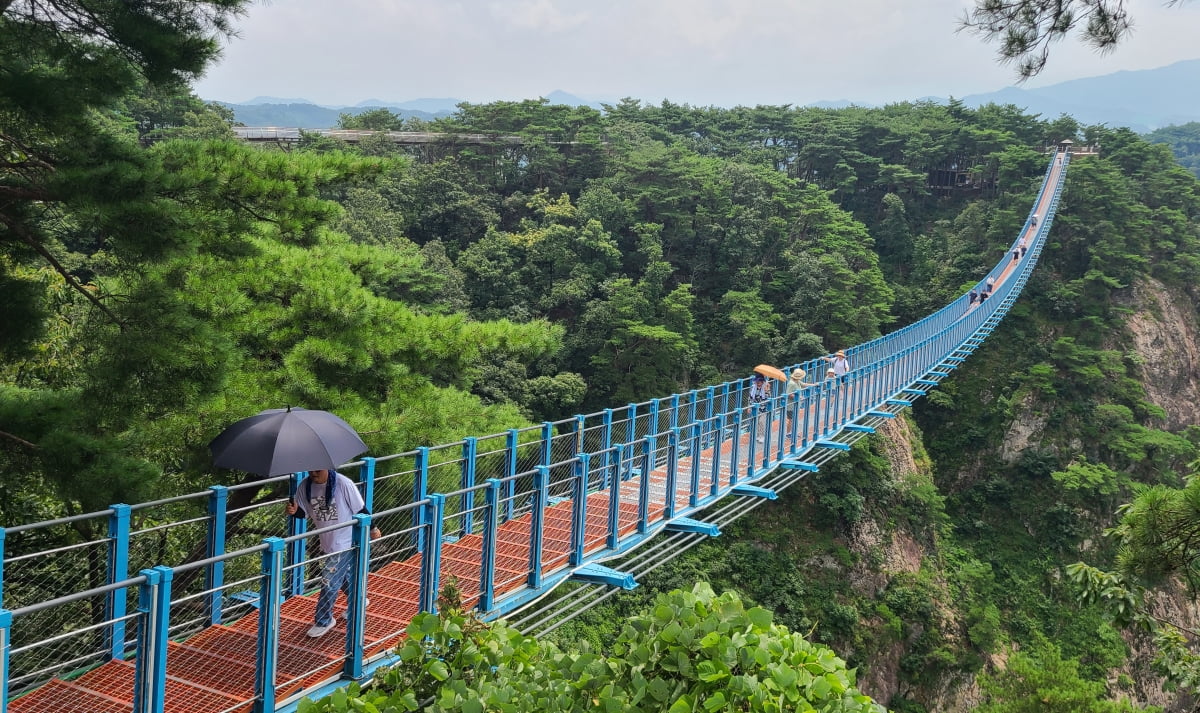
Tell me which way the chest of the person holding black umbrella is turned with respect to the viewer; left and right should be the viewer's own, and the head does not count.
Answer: facing the viewer and to the left of the viewer

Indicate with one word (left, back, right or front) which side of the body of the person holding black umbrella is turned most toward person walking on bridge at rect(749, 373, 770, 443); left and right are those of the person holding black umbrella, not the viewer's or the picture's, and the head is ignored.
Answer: back

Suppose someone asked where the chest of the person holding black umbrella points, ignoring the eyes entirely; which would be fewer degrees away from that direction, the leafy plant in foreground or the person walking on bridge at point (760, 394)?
the leafy plant in foreground

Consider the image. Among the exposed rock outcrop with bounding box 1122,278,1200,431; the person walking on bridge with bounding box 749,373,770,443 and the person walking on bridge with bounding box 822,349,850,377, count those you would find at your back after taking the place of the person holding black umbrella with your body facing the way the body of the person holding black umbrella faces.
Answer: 3

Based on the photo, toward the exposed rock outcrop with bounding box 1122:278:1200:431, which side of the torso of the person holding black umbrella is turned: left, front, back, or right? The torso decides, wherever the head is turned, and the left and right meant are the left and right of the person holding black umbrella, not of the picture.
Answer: back

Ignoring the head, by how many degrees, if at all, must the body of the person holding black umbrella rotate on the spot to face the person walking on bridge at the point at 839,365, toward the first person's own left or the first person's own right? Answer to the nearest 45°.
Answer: approximately 180°

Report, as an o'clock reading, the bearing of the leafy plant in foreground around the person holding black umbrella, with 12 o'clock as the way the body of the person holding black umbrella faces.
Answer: The leafy plant in foreground is roughly at 10 o'clock from the person holding black umbrella.
